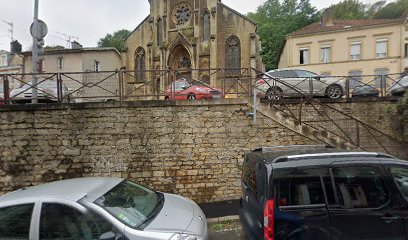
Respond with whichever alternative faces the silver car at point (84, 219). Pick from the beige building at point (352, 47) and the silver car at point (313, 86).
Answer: the beige building

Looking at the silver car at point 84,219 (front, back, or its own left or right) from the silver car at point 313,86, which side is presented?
left

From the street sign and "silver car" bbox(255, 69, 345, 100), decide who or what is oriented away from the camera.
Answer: the street sign

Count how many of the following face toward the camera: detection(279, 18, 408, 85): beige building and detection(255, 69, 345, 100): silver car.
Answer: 1

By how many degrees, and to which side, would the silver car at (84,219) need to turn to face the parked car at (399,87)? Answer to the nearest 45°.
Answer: approximately 45° to its left

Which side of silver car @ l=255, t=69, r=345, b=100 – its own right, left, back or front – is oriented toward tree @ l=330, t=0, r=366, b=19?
left

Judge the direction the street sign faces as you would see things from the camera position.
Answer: facing away from the viewer

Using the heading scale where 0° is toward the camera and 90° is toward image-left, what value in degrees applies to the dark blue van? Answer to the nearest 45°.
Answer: approximately 225°
